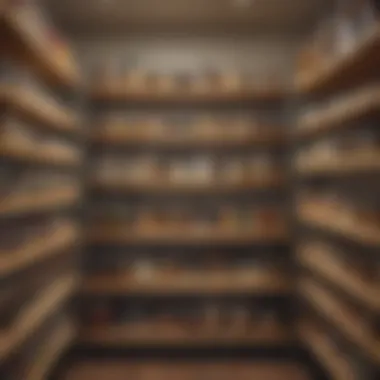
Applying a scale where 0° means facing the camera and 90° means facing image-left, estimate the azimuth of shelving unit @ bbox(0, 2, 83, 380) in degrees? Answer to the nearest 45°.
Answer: approximately 270°

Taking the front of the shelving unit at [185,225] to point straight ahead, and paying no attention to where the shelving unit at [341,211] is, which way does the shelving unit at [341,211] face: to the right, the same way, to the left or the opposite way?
to the right

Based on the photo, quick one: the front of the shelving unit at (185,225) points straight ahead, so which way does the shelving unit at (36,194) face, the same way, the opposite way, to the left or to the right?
to the left

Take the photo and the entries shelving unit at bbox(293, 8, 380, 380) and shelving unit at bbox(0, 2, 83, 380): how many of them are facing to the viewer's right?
1

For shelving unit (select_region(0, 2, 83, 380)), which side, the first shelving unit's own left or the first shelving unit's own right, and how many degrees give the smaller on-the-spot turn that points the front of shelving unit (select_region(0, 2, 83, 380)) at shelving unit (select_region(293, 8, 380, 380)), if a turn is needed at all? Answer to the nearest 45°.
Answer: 0° — it already faces it

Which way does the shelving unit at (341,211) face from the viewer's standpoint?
to the viewer's left
